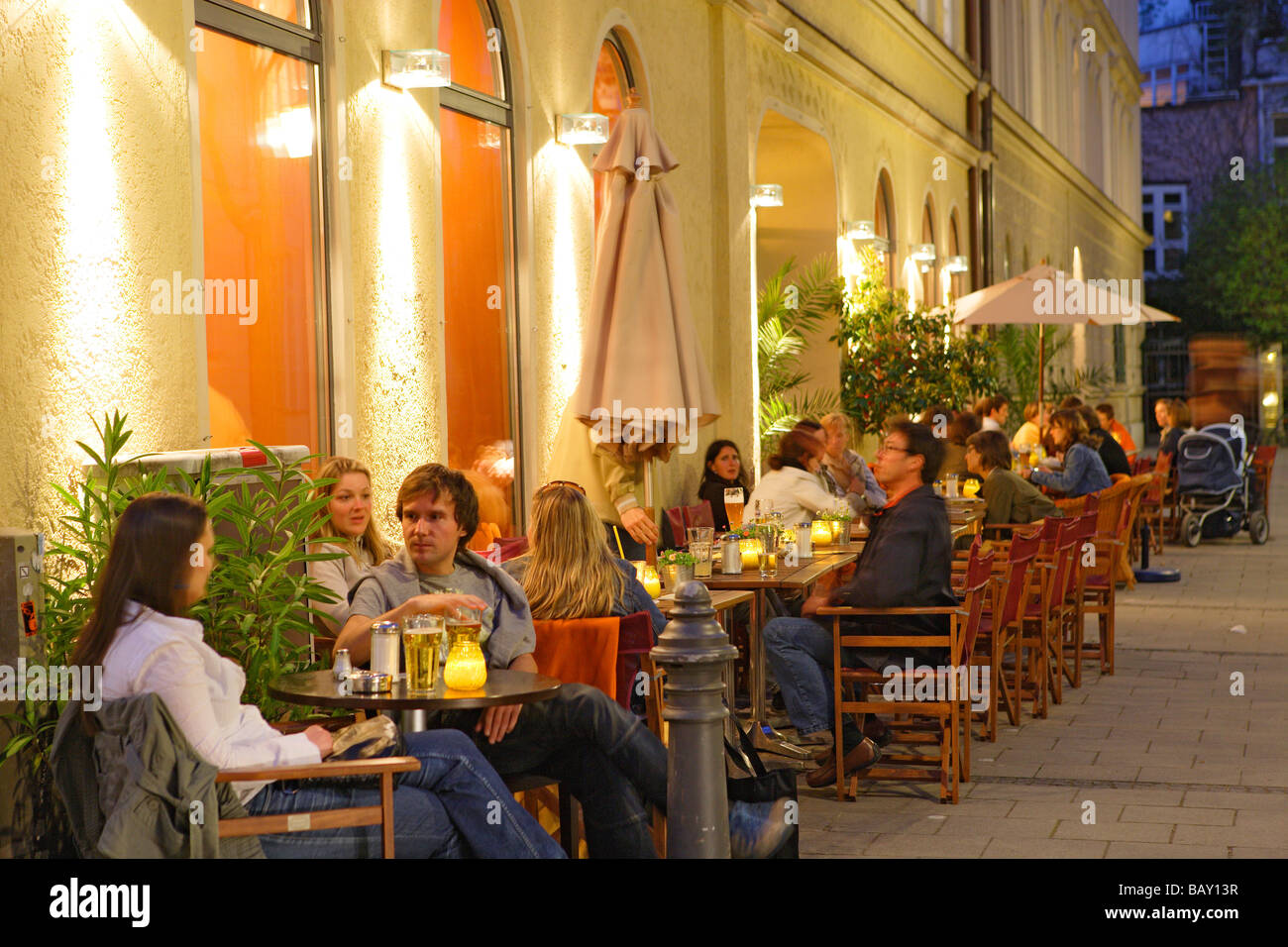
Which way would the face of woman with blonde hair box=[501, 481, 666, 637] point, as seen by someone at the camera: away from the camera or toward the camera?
away from the camera

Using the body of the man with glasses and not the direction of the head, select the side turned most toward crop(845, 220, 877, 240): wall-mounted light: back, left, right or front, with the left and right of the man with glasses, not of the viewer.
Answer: right

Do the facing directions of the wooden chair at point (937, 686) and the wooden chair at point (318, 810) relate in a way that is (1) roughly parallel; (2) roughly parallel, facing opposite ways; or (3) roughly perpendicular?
roughly parallel, facing opposite ways

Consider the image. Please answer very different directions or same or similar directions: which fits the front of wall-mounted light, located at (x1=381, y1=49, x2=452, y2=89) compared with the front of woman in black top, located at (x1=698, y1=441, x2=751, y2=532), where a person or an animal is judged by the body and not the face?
same or similar directions

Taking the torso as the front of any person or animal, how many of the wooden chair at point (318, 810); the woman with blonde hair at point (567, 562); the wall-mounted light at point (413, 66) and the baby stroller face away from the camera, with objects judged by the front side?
1

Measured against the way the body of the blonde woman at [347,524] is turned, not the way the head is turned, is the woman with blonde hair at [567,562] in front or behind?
in front

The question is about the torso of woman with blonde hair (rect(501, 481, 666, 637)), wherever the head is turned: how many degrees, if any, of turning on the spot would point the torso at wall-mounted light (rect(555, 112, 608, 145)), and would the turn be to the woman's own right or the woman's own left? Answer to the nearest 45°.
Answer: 0° — they already face it

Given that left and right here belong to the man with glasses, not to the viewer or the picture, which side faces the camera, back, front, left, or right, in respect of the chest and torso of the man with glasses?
left

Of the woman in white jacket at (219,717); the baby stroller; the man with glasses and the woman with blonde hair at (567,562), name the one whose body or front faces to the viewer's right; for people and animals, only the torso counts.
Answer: the woman in white jacket

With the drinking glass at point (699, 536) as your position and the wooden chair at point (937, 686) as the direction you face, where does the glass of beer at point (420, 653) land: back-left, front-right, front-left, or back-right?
front-right

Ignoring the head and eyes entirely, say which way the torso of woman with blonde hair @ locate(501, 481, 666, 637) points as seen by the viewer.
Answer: away from the camera

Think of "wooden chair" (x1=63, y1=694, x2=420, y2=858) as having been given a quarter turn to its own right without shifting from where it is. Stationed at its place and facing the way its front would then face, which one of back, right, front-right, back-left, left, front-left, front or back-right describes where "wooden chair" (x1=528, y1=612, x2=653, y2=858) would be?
back-left

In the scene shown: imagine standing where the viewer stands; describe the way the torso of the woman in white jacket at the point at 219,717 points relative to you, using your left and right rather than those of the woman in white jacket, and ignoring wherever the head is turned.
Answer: facing to the right of the viewer

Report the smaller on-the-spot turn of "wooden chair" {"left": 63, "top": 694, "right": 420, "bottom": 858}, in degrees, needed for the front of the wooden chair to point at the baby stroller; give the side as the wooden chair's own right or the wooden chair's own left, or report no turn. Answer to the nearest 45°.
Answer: approximately 45° to the wooden chair's own left

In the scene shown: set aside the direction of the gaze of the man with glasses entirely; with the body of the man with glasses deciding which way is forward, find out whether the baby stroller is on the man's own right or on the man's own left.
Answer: on the man's own right

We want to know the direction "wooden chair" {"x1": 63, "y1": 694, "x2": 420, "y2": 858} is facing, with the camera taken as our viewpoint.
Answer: facing to the right of the viewer
